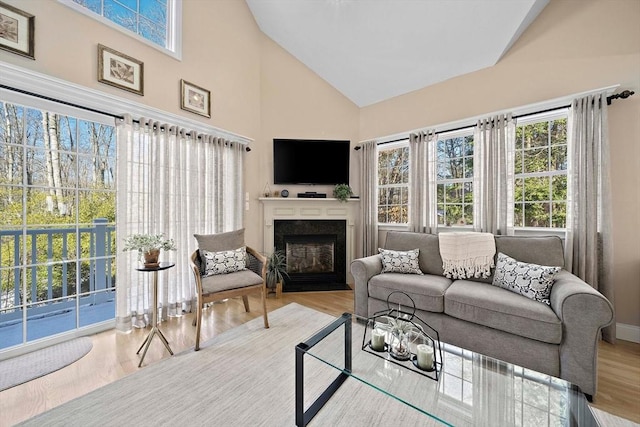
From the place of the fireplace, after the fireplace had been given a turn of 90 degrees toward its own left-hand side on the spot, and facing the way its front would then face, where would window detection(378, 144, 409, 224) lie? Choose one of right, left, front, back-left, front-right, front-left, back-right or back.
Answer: front

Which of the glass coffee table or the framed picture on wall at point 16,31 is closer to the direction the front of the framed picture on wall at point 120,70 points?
the glass coffee table

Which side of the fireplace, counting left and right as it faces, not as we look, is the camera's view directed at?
front

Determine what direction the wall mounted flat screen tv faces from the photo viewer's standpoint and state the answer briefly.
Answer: facing the viewer

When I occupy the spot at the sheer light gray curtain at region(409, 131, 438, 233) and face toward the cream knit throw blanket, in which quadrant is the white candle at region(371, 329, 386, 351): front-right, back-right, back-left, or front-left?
front-right

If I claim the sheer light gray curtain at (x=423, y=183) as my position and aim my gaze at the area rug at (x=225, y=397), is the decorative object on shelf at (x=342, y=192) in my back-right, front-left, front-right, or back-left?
front-right

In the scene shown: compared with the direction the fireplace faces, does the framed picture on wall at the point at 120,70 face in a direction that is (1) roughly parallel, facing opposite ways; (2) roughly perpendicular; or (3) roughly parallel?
roughly perpendicular

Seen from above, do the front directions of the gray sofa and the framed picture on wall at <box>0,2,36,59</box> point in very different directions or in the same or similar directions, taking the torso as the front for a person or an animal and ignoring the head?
very different directions

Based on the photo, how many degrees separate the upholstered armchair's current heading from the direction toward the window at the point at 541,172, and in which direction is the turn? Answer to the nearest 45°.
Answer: approximately 45° to its left

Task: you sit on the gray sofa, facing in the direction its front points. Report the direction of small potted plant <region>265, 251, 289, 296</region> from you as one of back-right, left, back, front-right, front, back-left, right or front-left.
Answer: front-right

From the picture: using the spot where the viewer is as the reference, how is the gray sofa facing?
facing the viewer and to the left of the viewer

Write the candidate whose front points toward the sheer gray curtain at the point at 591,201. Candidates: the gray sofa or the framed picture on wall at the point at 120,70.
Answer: the framed picture on wall

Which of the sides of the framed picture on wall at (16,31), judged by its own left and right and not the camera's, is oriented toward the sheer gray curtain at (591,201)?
front

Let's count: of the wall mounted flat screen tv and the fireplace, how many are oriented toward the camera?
2

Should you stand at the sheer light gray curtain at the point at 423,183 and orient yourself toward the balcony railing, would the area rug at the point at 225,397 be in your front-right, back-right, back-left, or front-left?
front-left
